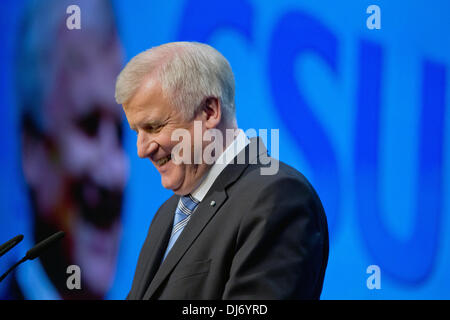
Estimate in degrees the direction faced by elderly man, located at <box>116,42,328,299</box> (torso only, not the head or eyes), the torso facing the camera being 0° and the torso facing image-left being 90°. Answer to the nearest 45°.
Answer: approximately 45°
